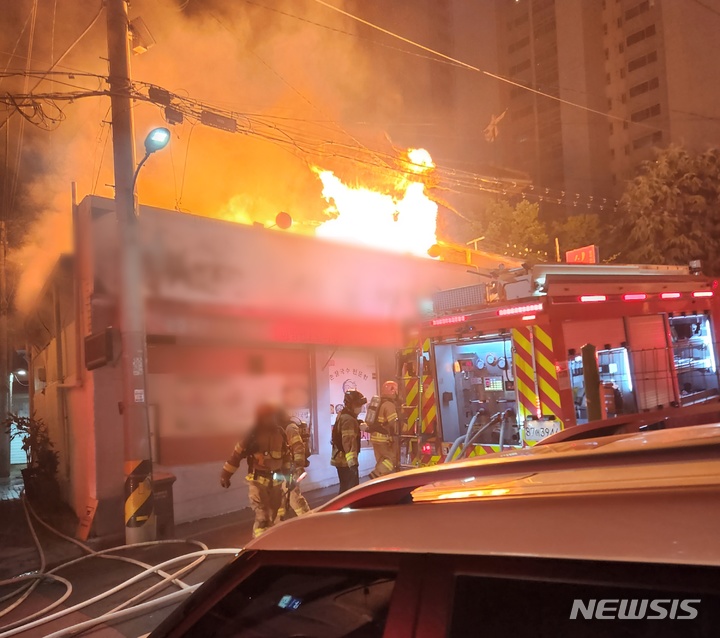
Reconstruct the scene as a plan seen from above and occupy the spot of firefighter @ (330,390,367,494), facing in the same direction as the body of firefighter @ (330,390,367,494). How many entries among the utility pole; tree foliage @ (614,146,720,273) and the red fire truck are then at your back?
1

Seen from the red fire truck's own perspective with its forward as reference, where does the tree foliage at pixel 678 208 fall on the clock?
The tree foliage is roughly at 11 o'clock from the red fire truck.

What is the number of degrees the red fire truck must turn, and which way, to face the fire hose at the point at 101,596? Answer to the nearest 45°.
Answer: approximately 180°

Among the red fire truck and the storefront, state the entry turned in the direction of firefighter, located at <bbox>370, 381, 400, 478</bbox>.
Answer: the storefront

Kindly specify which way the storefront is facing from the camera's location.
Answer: facing the viewer and to the right of the viewer
